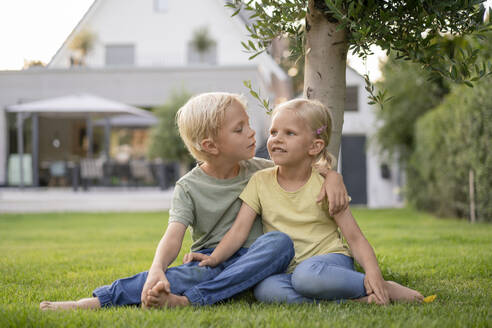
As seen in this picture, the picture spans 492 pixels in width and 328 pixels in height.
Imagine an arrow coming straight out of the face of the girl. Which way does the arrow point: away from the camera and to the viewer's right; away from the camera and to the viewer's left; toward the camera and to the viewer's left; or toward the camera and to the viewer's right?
toward the camera and to the viewer's left

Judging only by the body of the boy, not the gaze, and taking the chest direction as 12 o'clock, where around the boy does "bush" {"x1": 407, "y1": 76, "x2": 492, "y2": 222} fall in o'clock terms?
The bush is roughly at 7 o'clock from the boy.

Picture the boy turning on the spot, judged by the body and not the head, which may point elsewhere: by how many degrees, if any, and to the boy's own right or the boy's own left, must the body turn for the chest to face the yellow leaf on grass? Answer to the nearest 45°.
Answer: approximately 90° to the boy's own left

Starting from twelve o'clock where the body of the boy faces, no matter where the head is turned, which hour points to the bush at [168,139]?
The bush is roughly at 6 o'clock from the boy.

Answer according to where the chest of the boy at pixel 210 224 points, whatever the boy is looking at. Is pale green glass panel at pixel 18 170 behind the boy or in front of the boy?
behind

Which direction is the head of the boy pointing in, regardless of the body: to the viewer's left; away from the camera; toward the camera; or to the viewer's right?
to the viewer's right

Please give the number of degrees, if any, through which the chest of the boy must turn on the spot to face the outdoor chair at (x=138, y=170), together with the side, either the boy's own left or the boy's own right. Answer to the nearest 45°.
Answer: approximately 180°

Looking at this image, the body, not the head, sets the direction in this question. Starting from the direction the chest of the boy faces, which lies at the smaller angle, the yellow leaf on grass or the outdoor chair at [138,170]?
the yellow leaf on grass

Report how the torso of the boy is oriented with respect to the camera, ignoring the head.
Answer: toward the camera

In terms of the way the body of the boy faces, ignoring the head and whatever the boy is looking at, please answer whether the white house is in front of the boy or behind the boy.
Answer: behind

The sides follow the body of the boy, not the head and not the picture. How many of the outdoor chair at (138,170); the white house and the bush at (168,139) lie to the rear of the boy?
3

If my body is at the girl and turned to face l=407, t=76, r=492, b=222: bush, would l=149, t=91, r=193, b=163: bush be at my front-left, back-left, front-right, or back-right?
front-left
